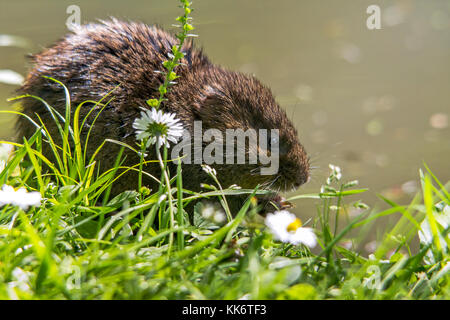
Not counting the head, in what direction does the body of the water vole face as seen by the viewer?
to the viewer's right

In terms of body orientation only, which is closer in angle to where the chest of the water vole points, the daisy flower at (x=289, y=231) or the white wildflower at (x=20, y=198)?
the daisy flower

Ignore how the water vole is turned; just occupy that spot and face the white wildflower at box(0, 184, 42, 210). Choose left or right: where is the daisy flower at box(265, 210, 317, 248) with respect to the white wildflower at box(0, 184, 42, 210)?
left

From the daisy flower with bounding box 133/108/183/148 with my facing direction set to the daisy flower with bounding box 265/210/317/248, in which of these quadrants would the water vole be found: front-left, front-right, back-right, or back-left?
back-left

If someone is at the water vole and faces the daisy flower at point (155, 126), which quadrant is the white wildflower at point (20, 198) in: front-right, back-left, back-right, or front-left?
front-right

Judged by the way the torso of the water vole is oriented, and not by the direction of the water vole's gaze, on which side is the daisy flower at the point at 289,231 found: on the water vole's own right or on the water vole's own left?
on the water vole's own right

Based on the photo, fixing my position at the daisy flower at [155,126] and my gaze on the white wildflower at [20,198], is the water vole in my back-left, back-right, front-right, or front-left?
back-right

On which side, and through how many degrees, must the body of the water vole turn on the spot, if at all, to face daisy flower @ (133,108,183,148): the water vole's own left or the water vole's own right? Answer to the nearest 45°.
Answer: approximately 90° to the water vole's own right

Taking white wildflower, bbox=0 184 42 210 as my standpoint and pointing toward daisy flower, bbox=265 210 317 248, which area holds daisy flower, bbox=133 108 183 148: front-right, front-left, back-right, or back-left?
front-left
